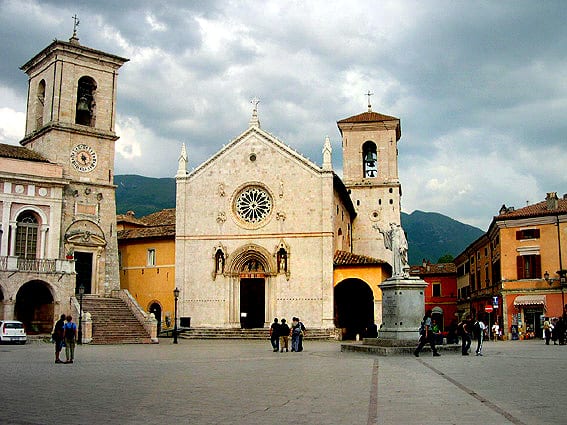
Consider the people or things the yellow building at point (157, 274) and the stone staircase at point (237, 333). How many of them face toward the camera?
2

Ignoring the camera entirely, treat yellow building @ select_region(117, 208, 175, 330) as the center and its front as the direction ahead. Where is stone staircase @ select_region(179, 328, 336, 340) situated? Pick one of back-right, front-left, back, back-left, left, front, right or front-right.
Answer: front-left

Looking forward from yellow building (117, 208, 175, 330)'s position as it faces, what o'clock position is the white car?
The white car is roughly at 1 o'clock from the yellow building.

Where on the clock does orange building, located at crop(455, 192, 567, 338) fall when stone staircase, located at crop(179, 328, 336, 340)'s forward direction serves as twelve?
The orange building is roughly at 9 o'clock from the stone staircase.

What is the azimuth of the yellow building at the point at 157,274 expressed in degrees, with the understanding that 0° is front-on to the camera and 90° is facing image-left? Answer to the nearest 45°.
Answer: approximately 0°

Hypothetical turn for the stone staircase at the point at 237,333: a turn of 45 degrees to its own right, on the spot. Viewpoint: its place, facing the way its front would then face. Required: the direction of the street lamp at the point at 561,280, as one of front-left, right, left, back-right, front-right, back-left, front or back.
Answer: back-left

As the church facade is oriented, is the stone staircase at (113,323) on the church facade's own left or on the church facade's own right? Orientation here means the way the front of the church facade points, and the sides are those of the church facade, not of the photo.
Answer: on the church facade's own right

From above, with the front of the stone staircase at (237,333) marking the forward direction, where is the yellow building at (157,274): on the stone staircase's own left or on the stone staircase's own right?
on the stone staircase's own right

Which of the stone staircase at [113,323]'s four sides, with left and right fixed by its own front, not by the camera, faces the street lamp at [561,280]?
left

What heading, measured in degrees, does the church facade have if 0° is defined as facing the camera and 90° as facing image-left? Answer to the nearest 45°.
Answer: approximately 0°
